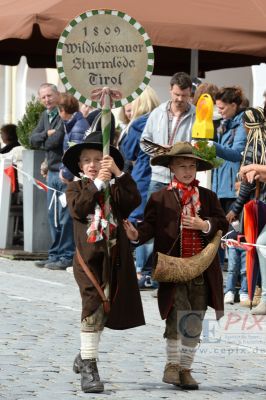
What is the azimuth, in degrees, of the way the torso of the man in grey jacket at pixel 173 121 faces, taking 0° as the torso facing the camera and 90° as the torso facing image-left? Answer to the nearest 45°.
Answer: approximately 0°

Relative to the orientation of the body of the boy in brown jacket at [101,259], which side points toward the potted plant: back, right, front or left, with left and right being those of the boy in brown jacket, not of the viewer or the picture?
back

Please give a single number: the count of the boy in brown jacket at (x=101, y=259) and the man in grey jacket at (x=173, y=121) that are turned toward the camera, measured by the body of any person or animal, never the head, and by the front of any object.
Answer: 2

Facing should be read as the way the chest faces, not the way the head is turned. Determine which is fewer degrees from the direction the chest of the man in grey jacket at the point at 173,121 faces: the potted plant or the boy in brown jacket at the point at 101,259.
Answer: the boy in brown jacket

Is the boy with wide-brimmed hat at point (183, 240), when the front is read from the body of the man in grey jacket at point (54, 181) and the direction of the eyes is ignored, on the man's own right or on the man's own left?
on the man's own left

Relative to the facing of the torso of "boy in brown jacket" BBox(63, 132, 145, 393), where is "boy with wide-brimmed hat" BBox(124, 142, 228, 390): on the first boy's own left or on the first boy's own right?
on the first boy's own left

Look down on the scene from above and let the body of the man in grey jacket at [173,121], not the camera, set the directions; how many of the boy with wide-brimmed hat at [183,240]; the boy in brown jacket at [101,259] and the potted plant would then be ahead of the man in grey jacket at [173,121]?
2

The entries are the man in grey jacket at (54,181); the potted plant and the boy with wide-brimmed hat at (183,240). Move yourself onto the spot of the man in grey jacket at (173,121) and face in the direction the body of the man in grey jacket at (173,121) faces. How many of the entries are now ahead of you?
1

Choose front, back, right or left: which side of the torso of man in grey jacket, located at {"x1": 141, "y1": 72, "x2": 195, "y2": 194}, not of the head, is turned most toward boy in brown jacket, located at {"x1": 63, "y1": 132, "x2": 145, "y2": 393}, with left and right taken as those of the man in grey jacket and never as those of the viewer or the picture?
front

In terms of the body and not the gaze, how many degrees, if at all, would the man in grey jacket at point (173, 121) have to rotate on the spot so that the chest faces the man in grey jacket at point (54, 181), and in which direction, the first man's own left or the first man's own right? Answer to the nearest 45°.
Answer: approximately 135° to the first man's own right

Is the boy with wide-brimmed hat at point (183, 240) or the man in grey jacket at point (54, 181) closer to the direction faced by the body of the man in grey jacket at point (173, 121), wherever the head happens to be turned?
the boy with wide-brimmed hat

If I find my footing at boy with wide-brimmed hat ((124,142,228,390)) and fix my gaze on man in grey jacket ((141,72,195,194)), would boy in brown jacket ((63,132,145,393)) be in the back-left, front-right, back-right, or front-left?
back-left
